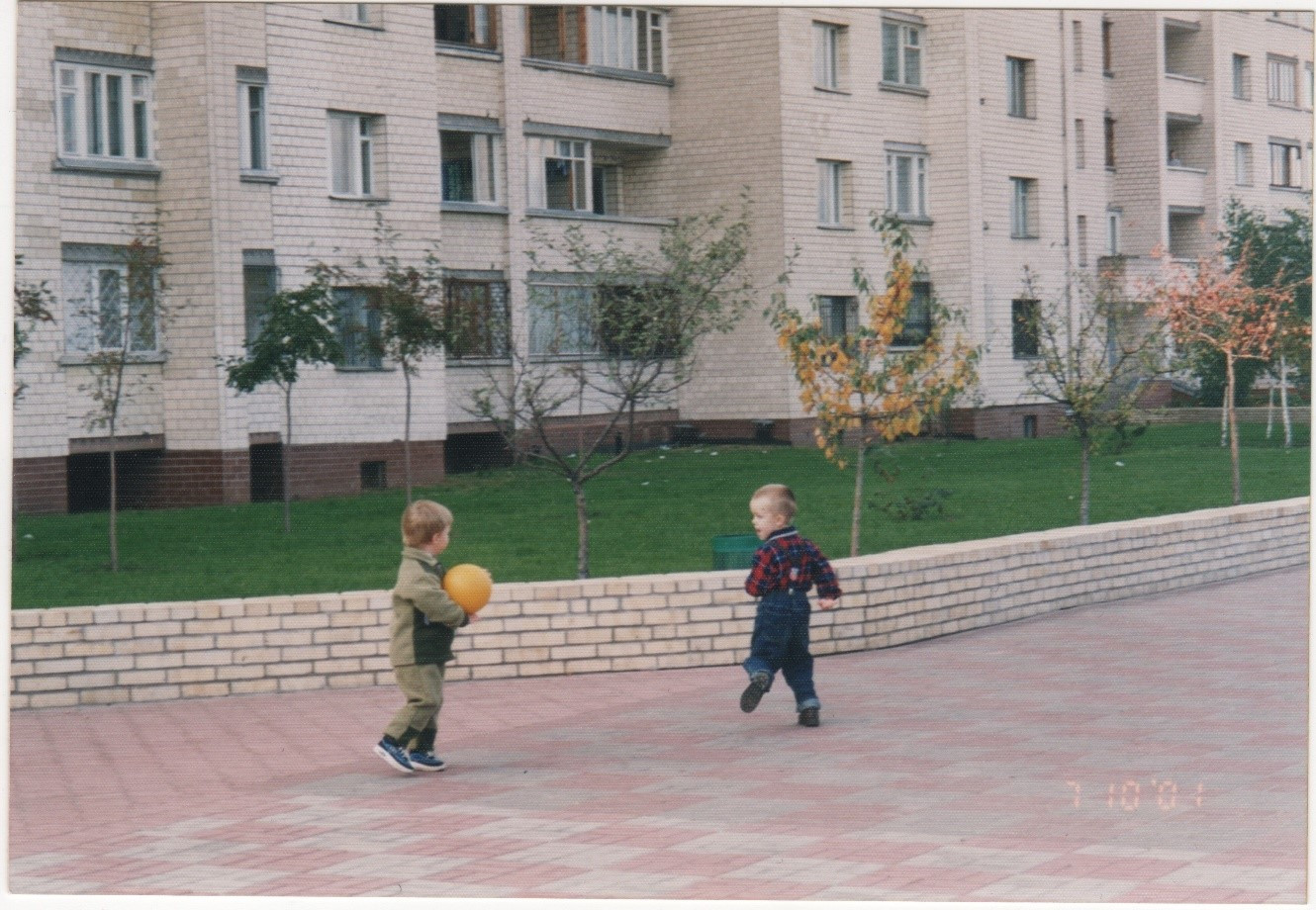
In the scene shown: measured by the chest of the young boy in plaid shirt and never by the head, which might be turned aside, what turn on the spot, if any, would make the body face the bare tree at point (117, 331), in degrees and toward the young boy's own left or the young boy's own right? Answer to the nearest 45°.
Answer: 0° — they already face it

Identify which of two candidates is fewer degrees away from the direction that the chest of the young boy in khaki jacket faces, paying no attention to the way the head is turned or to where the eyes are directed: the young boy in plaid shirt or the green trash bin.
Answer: the young boy in plaid shirt

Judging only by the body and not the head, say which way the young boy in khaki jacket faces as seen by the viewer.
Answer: to the viewer's right

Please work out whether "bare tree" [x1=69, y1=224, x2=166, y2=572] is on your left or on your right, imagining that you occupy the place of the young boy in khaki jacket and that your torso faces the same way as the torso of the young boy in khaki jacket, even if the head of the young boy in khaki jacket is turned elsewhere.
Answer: on your left

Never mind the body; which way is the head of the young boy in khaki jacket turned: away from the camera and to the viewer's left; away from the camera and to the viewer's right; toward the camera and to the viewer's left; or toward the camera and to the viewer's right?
away from the camera and to the viewer's right

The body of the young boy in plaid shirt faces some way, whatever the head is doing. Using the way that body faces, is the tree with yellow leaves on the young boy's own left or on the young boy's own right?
on the young boy's own right

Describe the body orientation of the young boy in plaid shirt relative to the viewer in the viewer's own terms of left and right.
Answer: facing away from the viewer and to the left of the viewer

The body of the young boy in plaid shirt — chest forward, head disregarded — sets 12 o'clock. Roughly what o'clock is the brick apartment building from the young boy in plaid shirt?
The brick apartment building is roughly at 1 o'clock from the young boy in plaid shirt.

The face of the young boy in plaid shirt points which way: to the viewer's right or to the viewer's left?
to the viewer's left

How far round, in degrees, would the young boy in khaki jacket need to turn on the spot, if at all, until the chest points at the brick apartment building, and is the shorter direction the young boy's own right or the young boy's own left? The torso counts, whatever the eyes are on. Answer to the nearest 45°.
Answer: approximately 90° to the young boy's own left

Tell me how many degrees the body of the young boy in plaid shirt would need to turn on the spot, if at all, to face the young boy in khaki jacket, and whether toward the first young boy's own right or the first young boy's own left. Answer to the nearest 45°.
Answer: approximately 90° to the first young boy's own left

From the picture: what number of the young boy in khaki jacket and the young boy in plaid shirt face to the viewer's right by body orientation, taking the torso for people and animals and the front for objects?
1

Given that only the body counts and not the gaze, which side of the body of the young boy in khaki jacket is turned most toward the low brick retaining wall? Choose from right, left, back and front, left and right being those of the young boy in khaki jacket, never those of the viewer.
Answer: left
